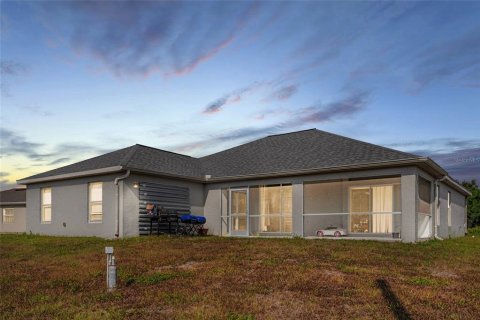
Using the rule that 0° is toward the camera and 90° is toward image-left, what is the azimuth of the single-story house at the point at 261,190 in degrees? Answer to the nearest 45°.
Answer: approximately 225°

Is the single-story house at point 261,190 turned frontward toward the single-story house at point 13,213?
no
